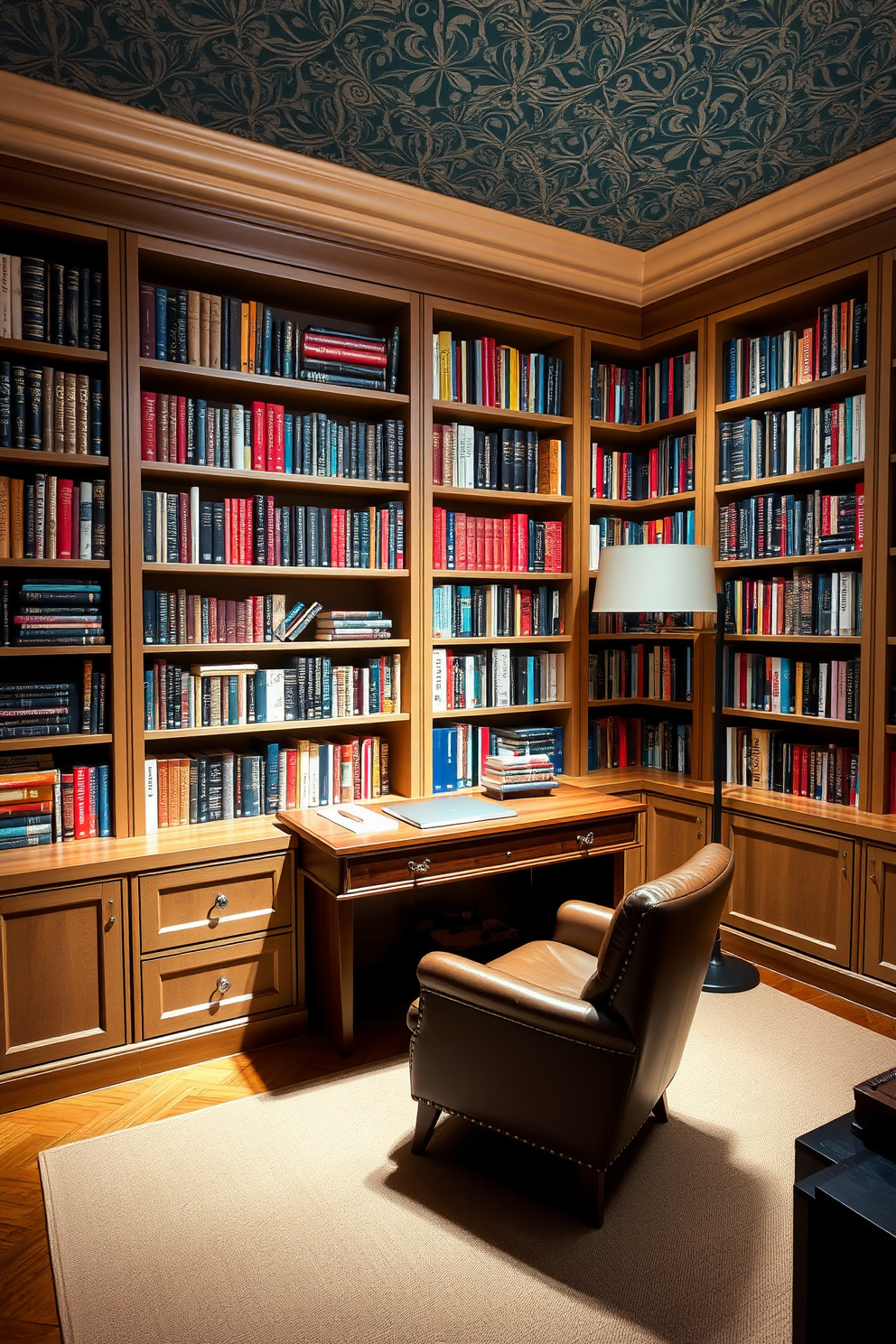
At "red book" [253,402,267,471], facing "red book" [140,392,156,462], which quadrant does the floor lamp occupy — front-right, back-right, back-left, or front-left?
back-left

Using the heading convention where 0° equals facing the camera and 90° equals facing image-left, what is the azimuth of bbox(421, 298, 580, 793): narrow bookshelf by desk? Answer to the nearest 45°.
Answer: approximately 315°

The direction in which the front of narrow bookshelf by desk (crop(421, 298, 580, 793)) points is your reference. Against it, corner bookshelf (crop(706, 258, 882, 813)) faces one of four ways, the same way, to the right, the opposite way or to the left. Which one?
to the right

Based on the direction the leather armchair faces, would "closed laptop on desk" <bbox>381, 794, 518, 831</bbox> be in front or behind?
in front

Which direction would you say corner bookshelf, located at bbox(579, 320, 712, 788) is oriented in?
toward the camera

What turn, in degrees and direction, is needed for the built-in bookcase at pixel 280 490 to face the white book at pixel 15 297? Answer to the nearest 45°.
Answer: approximately 90° to its right

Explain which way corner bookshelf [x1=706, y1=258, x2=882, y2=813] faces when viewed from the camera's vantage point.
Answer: facing the viewer and to the left of the viewer

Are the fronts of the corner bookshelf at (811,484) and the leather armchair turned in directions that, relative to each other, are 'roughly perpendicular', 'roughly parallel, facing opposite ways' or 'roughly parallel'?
roughly perpendicular
